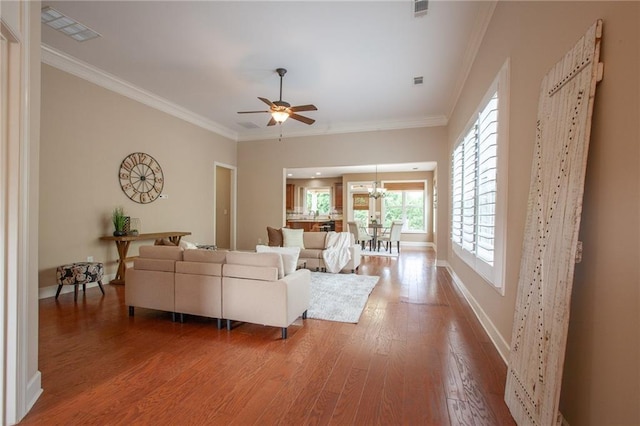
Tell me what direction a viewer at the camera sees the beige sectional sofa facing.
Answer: facing away from the viewer and to the right of the viewer

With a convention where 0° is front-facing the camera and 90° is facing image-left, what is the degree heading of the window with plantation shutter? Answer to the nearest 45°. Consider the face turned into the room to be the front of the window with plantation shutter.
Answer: approximately 90°

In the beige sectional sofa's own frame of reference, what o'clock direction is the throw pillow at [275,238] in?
The throw pillow is roughly at 11 o'clock from the beige sectional sofa.

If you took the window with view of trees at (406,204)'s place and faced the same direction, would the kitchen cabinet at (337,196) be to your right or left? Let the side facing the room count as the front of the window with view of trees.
on your right

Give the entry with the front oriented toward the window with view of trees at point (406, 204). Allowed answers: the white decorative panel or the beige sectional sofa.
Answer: the beige sectional sofa

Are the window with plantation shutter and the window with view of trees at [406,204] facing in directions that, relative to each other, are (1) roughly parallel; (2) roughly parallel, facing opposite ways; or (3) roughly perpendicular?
roughly perpendicular

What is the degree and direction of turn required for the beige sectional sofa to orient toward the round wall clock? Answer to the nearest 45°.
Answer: approximately 90° to its left
